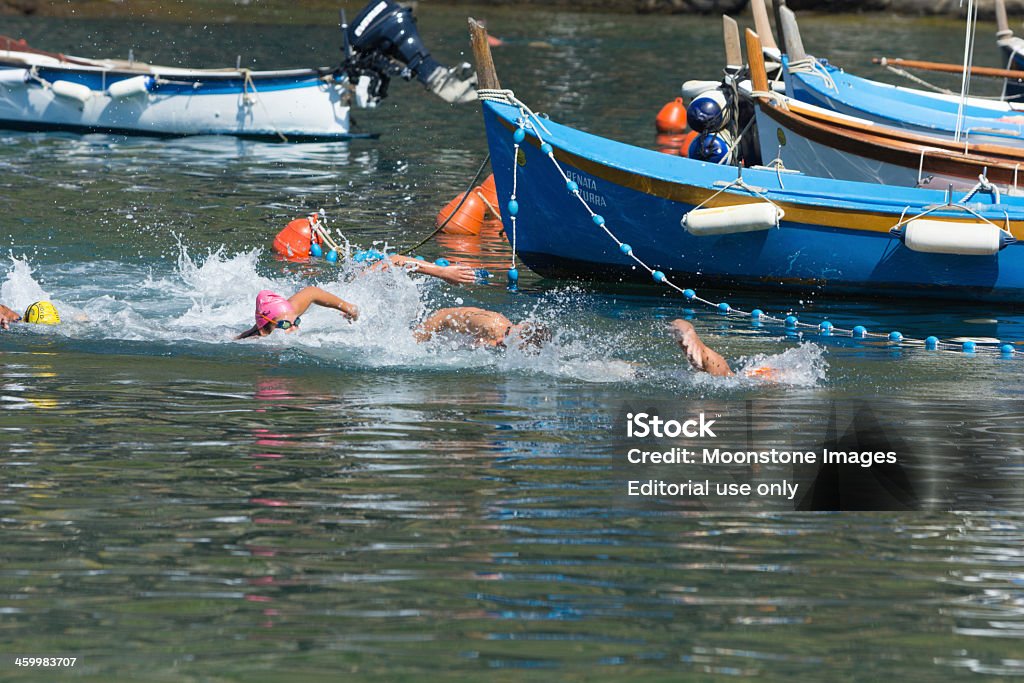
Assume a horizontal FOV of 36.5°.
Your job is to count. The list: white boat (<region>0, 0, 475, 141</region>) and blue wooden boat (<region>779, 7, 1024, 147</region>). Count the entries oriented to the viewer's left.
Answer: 2

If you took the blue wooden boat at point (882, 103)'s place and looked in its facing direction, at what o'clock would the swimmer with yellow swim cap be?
The swimmer with yellow swim cap is roughly at 10 o'clock from the blue wooden boat.

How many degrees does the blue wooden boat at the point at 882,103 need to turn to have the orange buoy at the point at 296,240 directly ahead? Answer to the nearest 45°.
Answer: approximately 45° to its left

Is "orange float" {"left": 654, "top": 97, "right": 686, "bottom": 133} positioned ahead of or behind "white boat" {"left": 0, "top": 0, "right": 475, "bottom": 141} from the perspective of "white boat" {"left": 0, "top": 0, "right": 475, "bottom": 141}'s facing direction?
behind

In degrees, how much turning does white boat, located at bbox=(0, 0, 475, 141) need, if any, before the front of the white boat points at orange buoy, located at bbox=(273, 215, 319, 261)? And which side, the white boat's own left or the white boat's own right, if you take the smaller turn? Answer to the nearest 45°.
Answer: approximately 90° to the white boat's own left

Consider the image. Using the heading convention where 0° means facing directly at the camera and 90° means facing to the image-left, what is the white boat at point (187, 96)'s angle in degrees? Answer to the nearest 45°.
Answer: approximately 90°

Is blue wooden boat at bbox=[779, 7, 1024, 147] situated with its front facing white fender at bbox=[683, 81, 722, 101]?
yes

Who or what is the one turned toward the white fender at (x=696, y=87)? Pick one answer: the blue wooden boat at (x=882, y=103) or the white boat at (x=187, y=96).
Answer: the blue wooden boat

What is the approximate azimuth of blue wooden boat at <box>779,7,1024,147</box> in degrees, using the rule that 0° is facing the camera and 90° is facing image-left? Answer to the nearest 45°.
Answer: approximately 90°

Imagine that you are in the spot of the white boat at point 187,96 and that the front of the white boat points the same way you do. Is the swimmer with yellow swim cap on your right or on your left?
on your left

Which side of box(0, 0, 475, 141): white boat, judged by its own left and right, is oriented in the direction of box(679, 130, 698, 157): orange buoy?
back
